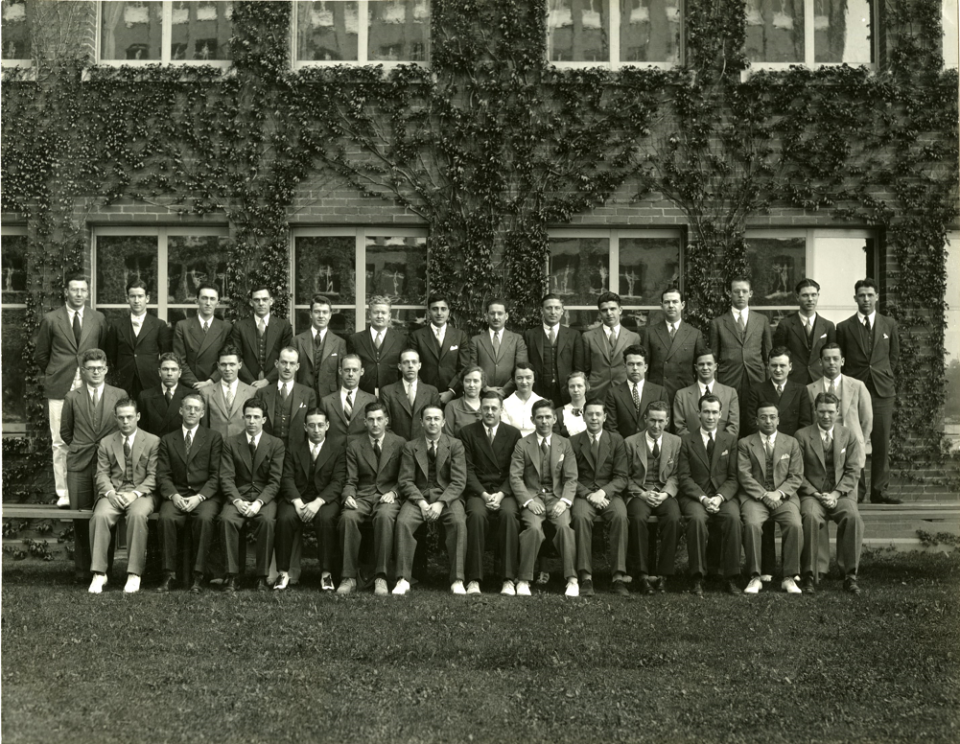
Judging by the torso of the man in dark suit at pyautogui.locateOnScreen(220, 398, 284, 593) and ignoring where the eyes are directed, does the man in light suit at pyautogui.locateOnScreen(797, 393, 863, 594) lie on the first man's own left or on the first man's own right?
on the first man's own left

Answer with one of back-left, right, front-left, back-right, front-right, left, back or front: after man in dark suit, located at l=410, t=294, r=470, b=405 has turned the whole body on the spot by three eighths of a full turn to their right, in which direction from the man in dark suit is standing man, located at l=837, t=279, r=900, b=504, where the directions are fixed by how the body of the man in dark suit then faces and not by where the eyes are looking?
back-right

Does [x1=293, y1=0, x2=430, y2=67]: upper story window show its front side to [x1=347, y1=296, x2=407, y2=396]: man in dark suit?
yes

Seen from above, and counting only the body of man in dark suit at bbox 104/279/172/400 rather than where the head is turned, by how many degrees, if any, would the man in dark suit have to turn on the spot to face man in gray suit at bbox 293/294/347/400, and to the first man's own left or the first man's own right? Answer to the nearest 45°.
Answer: approximately 45° to the first man's own left

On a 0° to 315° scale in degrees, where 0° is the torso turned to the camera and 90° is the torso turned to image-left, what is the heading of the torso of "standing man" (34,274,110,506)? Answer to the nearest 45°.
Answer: approximately 0°
